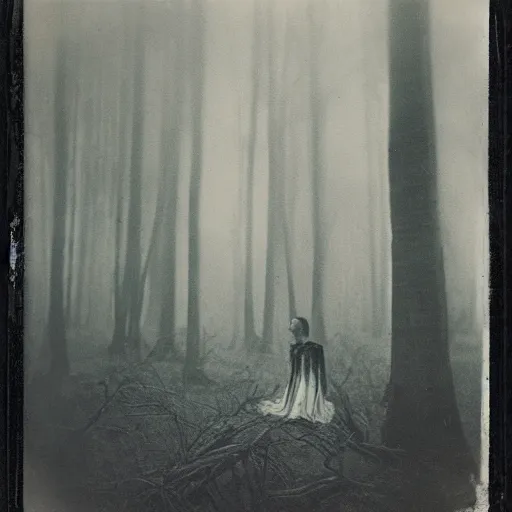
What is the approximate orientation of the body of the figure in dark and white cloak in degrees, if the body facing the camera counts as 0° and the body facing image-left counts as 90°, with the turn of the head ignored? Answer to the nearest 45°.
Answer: approximately 135°
